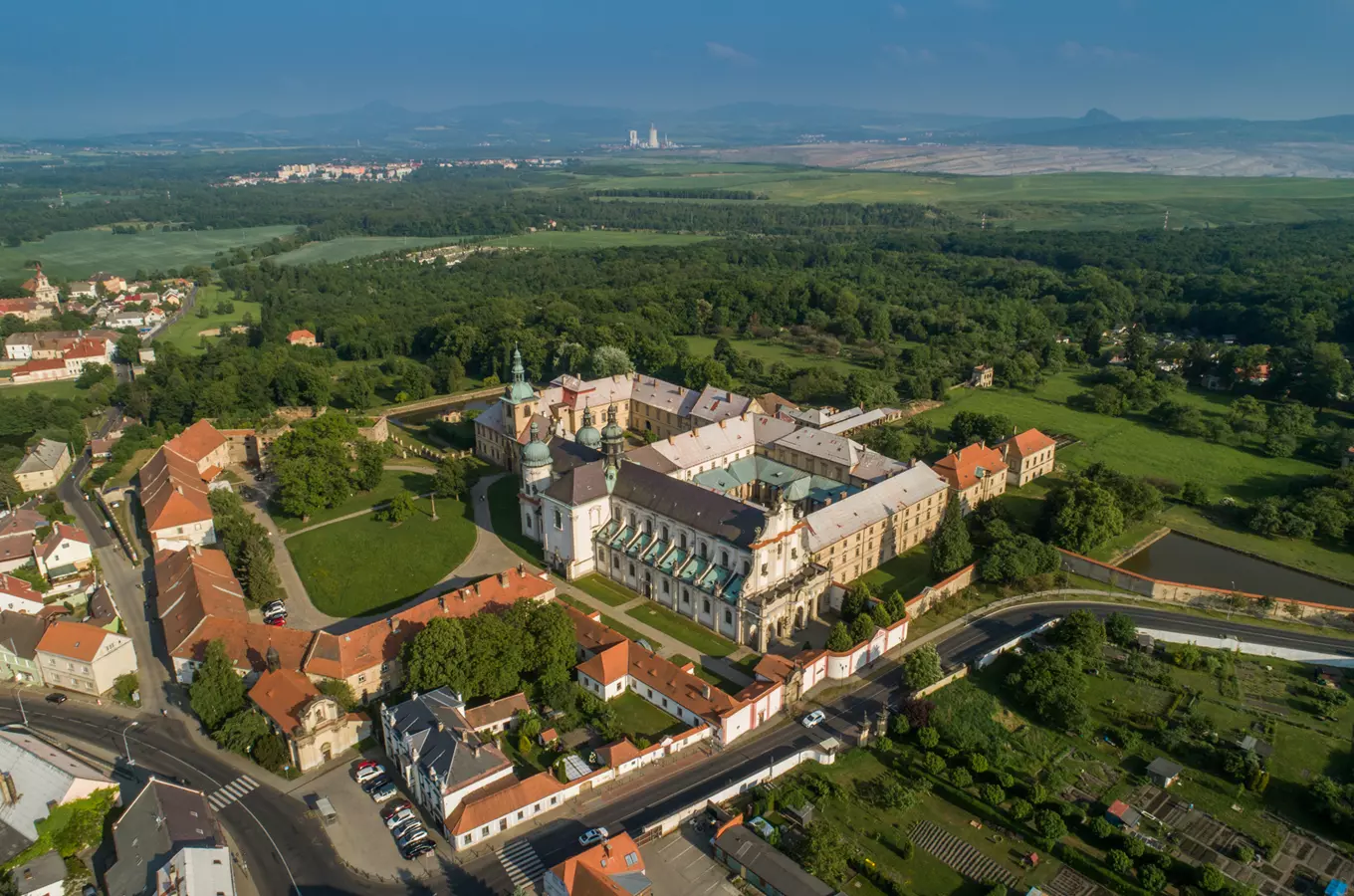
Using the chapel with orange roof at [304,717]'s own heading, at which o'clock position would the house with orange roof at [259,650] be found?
the house with orange roof at [259,650] is roughly at 7 o'clock from the chapel with orange roof at [304,717].

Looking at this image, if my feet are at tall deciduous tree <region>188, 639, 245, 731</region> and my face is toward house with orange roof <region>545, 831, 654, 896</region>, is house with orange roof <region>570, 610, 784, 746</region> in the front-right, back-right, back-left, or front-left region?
front-left

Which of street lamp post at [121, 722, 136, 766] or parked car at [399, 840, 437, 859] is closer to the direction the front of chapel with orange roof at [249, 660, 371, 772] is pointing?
the parked car

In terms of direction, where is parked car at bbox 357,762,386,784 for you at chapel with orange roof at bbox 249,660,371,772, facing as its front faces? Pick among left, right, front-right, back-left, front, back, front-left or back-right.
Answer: front

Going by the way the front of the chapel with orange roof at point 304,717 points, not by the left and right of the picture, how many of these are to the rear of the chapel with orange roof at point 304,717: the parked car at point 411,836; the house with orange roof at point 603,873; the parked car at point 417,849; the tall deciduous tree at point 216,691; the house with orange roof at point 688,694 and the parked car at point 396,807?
1

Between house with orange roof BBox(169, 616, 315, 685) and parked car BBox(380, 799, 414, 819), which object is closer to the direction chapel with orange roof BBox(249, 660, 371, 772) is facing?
the parked car

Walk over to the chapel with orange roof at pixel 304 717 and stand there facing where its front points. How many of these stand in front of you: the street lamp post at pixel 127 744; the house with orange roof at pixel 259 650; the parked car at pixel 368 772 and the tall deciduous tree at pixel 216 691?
1

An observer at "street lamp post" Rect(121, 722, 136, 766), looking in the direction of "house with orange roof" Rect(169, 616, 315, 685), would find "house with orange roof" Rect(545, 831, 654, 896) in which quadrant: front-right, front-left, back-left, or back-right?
front-right

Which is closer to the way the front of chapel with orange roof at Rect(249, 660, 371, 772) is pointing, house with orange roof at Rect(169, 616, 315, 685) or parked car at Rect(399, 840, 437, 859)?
the parked car

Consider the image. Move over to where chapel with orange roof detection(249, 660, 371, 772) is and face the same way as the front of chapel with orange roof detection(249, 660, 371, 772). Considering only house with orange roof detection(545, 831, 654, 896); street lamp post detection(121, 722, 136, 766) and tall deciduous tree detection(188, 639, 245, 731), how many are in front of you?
1

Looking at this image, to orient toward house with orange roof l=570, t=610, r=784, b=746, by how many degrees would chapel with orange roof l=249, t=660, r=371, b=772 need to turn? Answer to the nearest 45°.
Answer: approximately 45° to its left

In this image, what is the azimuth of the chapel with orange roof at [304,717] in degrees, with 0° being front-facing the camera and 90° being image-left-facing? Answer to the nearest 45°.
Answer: approximately 315°

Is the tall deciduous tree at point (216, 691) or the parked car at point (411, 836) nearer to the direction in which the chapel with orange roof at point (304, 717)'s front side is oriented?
the parked car

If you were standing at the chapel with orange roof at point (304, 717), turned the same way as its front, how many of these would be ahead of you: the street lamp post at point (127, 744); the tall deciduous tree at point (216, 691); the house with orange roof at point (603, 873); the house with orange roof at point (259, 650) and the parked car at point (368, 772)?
2

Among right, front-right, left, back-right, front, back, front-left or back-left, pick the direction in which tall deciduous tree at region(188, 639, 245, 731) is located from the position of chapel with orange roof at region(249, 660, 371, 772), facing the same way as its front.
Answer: back

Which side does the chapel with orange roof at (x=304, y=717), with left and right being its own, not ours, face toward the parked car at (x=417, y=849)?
front
